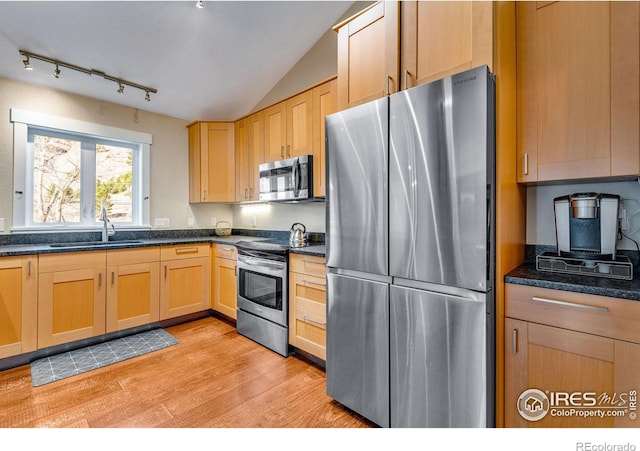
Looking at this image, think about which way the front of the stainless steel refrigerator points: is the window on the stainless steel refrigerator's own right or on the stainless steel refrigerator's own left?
on the stainless steel refrigerator's own right

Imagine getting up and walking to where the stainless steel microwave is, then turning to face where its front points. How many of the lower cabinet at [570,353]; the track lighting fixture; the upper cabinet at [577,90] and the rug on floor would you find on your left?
2

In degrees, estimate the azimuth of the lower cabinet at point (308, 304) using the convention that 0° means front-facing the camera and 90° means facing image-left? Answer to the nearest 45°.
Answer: approximately 45°

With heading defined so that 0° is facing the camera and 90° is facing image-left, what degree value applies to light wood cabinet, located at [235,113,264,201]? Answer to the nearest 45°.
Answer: approximately 45°

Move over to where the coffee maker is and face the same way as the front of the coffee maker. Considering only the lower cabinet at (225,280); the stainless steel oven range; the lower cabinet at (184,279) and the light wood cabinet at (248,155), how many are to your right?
4

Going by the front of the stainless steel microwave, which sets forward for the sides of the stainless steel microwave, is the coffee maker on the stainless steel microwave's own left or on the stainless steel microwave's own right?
on the stainless steel microwave's own left

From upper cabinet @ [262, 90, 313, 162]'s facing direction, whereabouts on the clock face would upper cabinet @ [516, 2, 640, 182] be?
upper cabinet @ [516, 2, 640, 182] is roughly at 9 o'clock from upper cabinet @ [262, 90, 313, 162].

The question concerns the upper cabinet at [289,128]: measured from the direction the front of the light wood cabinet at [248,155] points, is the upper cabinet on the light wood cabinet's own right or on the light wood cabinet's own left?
on the light wood cabinet's own left

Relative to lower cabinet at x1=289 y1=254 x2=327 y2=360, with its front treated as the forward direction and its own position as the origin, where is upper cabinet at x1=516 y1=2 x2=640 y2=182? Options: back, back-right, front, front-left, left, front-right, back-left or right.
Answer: left

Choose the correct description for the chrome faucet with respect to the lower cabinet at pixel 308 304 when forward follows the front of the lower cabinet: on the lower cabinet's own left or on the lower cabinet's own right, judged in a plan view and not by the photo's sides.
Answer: on the lower cabinet's own right

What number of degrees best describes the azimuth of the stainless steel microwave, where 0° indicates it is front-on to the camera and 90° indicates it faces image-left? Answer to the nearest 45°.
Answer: approximately 45°

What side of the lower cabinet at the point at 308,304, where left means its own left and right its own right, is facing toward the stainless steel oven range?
right
